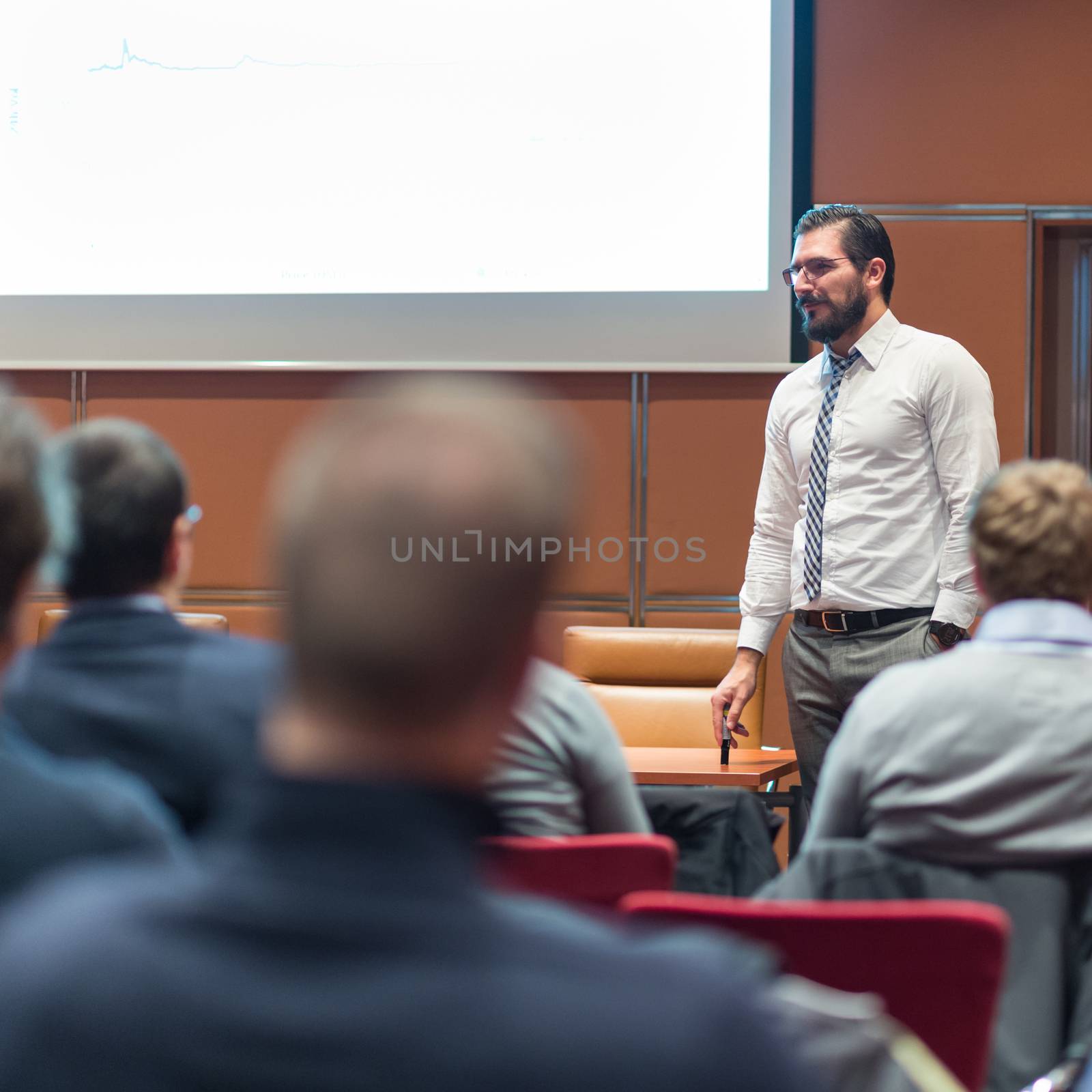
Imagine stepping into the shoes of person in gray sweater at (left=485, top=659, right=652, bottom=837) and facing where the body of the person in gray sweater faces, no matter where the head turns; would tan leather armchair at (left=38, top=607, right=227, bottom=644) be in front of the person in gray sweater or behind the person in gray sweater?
in front

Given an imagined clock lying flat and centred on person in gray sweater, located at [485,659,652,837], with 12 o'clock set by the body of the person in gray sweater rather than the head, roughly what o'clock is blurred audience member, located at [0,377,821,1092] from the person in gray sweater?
The blurred audience member is roughly at 6 o'clock from the person in gray sweater.

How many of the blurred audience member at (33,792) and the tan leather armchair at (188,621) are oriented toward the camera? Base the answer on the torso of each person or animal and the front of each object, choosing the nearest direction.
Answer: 1

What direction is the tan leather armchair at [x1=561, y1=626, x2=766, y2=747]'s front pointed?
toward the camera

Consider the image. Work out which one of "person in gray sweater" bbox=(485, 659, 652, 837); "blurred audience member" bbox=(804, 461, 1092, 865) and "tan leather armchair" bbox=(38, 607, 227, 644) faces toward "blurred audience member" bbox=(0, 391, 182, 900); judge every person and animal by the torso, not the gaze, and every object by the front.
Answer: the tan leather armchair

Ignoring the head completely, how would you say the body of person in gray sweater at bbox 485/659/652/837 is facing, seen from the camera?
away from the camera

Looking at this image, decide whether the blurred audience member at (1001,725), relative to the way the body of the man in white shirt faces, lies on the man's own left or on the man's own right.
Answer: on the man's own left

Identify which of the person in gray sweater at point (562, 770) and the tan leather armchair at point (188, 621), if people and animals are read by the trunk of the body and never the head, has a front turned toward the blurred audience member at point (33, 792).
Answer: the tan leather armchair

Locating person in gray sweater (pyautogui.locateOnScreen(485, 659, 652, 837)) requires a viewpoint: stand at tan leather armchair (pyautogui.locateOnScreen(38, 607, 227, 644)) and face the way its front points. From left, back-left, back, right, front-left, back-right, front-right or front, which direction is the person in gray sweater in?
front

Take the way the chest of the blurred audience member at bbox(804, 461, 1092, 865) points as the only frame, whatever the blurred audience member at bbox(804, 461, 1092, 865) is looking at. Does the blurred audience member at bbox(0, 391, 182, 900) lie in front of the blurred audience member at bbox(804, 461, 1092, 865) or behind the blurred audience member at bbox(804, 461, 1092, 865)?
behind

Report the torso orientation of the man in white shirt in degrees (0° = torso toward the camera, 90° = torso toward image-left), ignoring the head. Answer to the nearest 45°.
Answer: approximately 45°

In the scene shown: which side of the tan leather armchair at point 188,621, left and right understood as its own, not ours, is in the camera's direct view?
front

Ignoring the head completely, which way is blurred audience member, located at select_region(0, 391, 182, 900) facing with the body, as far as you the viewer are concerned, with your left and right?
facing away from the viewer

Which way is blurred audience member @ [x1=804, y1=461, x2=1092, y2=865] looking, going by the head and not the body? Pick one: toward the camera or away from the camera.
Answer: away from the camera

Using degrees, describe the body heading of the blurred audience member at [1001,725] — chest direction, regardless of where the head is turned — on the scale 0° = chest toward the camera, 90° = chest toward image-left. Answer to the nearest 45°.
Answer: approximately 180°

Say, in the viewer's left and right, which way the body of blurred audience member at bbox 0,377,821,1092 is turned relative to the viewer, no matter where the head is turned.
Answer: facing away from the viewer

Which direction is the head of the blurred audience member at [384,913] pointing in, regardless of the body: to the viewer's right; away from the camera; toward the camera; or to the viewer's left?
away from the camera
